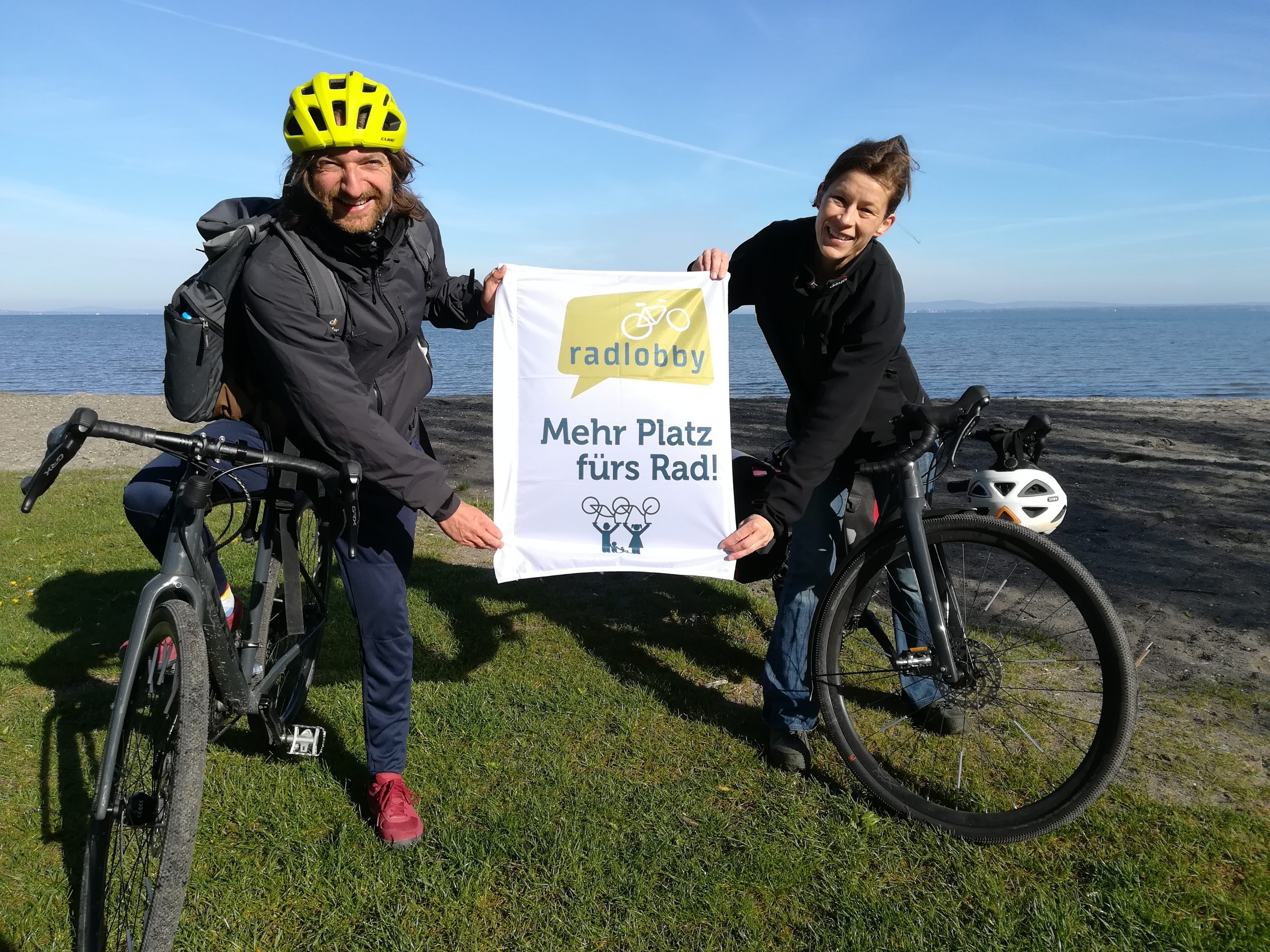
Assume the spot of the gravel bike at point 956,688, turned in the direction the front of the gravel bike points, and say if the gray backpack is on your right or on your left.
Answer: on your right

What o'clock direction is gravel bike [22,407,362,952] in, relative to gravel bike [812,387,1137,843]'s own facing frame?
gravel bike [22,407,362,952] is roughly at 3 o'clock from gravel bike [812,387,1137,843].

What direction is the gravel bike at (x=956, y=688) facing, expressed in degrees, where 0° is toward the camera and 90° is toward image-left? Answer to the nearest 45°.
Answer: approximately 315°

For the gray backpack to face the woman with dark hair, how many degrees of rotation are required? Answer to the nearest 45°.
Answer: approximately 135° to its right

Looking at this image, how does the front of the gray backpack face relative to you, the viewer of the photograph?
facing away from the viewer and to the left of the viewer

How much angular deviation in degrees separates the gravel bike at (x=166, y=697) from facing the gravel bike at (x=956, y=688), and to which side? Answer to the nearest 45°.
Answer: approximately 135° to its left

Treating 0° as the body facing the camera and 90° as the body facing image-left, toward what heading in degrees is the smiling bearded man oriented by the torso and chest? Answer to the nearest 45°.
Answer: approximately 315°
